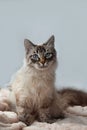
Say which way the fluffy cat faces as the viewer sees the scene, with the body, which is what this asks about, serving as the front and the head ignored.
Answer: toward the camera
